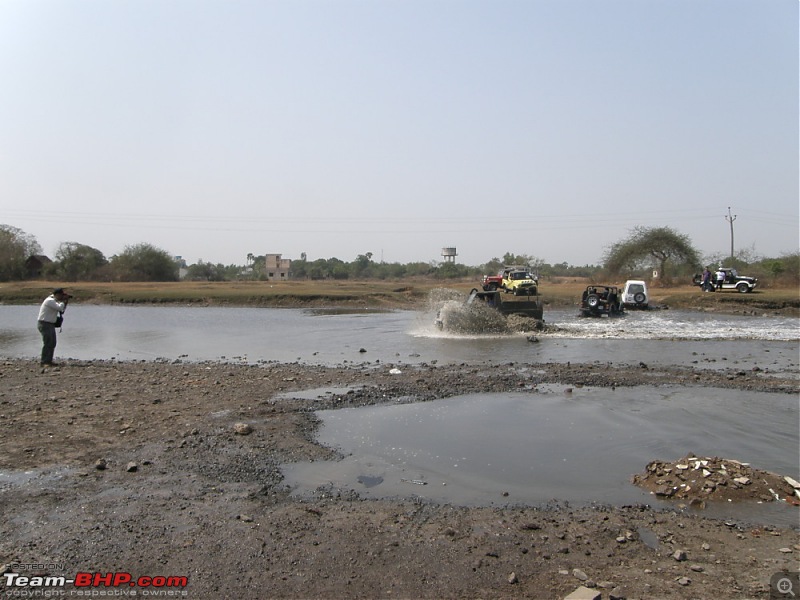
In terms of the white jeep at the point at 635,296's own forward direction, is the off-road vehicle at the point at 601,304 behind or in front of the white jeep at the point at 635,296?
behind

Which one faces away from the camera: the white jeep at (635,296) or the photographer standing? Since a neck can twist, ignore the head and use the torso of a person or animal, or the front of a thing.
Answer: the white jeep

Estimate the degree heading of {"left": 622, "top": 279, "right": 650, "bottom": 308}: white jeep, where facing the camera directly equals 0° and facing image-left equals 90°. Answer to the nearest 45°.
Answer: approximately 180°

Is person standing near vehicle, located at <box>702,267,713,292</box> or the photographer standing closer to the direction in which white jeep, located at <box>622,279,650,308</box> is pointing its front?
the person standing near vehicle

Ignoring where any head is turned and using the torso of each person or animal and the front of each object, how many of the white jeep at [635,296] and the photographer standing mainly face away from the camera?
1

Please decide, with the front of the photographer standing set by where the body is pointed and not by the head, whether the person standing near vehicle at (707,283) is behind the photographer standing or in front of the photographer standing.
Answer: in front

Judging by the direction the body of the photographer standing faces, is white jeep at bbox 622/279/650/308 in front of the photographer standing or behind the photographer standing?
in front

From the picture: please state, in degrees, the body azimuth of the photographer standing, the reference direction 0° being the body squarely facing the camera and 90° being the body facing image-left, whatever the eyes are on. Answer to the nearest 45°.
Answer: approximately 270°
